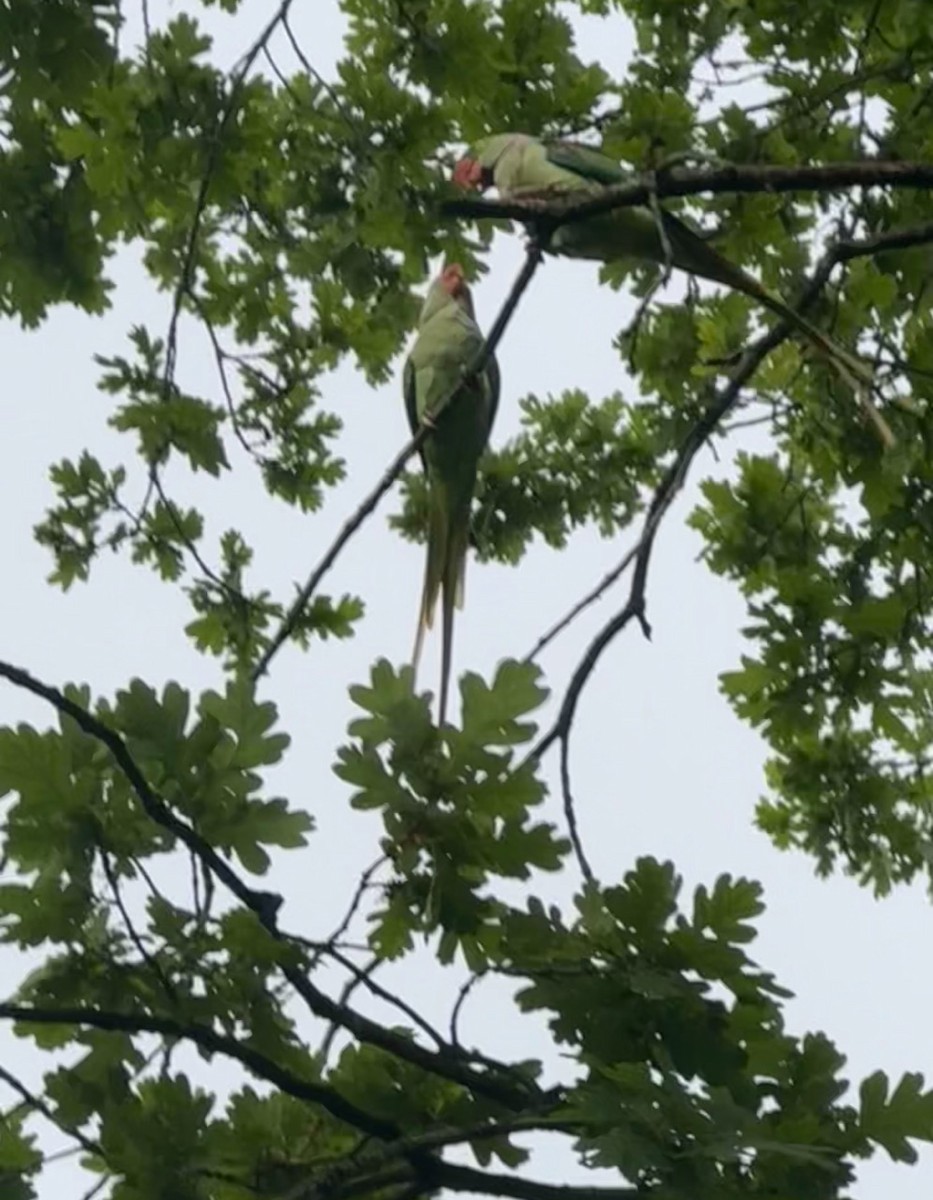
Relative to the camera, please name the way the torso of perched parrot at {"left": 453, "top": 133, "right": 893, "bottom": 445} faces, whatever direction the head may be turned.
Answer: to the viewer's left

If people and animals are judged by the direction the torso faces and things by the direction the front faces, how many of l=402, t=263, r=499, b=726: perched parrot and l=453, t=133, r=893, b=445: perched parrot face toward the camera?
1

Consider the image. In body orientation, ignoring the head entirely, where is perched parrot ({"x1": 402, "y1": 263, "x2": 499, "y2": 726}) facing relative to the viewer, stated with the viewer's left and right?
facing the viewer

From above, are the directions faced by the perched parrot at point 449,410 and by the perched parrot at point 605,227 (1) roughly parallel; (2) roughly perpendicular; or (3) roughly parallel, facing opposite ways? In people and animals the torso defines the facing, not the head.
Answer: roughly perpendicular
